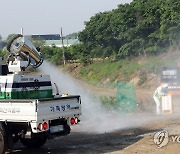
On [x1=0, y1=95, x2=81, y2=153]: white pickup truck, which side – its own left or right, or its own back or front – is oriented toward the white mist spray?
right

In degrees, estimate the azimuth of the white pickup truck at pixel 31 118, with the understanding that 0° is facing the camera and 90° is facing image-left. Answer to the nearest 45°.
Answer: approximately 135°

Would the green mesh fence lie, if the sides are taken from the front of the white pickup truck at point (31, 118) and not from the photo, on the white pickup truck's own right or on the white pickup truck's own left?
on the white pickup truck's own right
